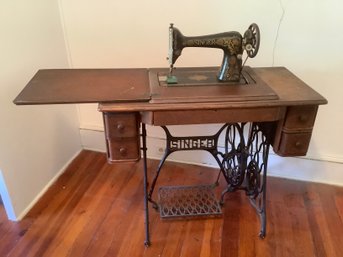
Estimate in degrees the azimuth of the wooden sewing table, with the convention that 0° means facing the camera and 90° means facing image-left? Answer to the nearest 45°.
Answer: approximately 0°
